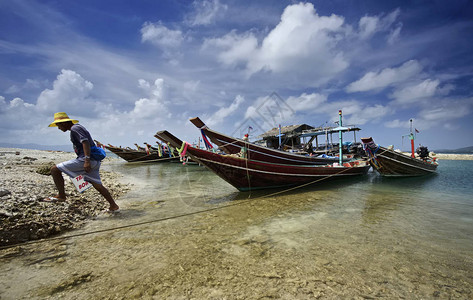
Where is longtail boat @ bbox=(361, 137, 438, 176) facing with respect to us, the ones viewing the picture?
facing the viewer and to the left of the viewer

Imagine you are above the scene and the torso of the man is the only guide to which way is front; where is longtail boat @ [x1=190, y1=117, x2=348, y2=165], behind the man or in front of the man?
behind

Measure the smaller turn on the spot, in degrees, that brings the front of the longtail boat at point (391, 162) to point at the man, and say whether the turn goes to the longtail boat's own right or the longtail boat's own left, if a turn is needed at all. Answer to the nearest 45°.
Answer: approximately 45° to the longtail boat's own left

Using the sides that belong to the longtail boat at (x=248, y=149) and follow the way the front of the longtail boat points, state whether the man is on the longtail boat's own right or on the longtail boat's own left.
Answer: on the longtail boat's own left

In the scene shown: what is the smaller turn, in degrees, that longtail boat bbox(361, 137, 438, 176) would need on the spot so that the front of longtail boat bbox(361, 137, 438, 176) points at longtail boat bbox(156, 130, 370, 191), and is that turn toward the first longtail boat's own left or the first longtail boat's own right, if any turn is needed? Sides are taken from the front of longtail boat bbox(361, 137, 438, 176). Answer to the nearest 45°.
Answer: approximately 45° to the first longtail boat's own left

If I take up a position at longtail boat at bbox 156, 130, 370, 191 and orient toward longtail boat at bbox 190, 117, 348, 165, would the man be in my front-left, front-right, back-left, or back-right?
back-left

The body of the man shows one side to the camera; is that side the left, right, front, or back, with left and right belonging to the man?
left

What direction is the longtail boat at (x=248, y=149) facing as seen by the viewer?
to the viewer's left

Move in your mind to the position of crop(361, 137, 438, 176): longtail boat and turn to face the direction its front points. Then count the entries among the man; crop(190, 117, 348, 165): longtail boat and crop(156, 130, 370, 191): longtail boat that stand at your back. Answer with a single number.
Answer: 0

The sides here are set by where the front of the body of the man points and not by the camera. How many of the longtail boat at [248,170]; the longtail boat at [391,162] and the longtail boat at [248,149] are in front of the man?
0

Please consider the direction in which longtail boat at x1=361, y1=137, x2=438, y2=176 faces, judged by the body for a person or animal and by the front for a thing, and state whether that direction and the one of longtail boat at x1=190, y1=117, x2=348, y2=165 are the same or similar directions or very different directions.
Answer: same or similar directions
